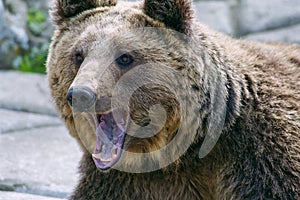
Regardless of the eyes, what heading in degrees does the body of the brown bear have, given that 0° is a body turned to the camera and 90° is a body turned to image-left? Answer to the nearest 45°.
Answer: approximately 45°

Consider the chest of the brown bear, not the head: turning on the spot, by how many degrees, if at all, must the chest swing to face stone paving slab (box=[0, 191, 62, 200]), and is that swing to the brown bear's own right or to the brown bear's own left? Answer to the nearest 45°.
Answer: approximately 45° to the brown bear's own right

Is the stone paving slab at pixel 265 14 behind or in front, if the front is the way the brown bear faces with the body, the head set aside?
behind

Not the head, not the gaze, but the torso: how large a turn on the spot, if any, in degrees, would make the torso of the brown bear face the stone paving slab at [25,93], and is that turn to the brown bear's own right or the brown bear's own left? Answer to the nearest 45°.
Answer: approximately 90° to the brown bear's own right

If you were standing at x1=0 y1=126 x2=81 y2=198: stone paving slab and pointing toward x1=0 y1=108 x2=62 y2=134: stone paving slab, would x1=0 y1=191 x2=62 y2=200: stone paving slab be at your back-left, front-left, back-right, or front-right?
back-left
